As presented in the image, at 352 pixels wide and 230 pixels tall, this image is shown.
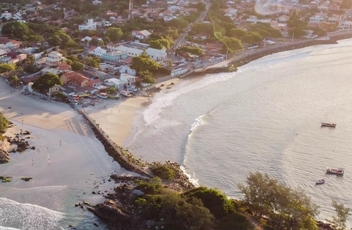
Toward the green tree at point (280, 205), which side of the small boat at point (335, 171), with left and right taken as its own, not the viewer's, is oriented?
left

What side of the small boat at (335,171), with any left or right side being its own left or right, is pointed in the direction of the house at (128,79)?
back

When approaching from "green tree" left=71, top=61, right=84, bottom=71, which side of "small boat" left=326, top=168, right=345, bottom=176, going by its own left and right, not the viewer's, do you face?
back

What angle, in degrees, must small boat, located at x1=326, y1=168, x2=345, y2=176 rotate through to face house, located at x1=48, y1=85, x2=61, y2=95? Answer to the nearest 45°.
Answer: approximately 180°

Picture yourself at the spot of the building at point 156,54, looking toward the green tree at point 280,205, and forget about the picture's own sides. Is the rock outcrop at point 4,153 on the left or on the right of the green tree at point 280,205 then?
right
